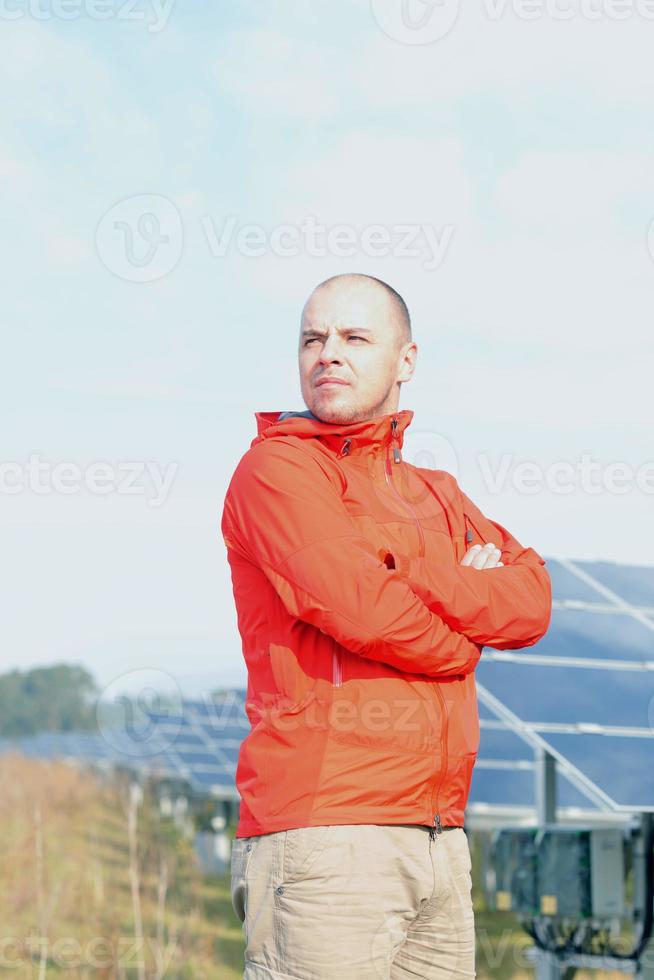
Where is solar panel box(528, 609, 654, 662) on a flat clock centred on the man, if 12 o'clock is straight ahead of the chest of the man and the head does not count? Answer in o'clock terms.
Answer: The solar panel is roughly at 8 o'clock from the man.

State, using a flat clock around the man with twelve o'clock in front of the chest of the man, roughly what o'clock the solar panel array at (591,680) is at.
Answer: The solar panel array is roughly at 8 o'clock from the man.

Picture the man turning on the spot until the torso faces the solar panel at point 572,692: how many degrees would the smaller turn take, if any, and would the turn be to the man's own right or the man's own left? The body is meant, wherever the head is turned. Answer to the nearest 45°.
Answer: approximately 135° to the man's own left

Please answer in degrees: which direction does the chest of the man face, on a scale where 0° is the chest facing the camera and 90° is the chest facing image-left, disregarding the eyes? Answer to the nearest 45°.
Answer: approximately 315°

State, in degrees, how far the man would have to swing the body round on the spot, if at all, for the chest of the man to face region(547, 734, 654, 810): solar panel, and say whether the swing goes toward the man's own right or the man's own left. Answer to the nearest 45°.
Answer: approximately 135° to the man's own left

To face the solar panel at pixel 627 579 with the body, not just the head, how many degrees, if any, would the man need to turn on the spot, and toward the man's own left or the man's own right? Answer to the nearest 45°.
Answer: approximately 135° to the man's own left
